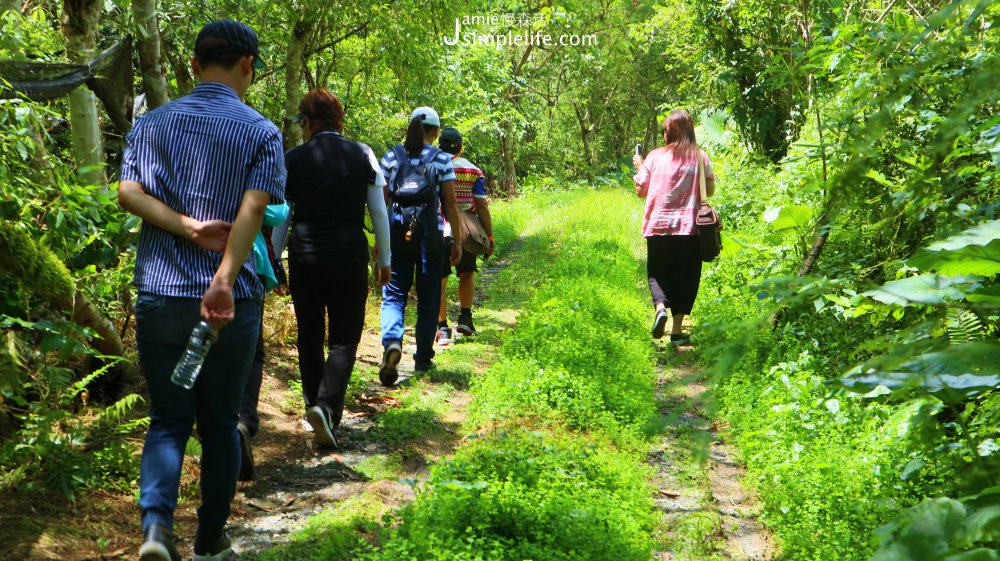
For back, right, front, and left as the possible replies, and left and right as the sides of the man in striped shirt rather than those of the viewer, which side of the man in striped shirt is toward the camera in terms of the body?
back

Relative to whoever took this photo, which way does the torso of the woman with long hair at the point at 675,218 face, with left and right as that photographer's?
facing away from the viewer

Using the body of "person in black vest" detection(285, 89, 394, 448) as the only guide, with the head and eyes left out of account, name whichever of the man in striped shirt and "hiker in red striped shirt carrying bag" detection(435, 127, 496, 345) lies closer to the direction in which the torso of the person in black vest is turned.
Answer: the hiker in red striped shirt carrying bag

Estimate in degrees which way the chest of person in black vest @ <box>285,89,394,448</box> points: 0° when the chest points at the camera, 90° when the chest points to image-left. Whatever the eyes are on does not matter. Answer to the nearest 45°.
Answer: approximately 180°

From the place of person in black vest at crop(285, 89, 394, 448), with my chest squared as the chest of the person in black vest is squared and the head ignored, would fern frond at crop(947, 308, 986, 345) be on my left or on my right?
on my right

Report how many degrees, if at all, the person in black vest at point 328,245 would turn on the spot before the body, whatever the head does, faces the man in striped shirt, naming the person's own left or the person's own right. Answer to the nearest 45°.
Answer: approximately 180°

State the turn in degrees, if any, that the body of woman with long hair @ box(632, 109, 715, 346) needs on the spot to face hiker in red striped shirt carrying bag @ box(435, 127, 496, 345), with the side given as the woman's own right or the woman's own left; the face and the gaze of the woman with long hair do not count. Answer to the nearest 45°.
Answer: approximately 90° to the woman's own left

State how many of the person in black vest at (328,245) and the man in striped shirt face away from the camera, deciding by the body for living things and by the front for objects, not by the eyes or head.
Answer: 2
